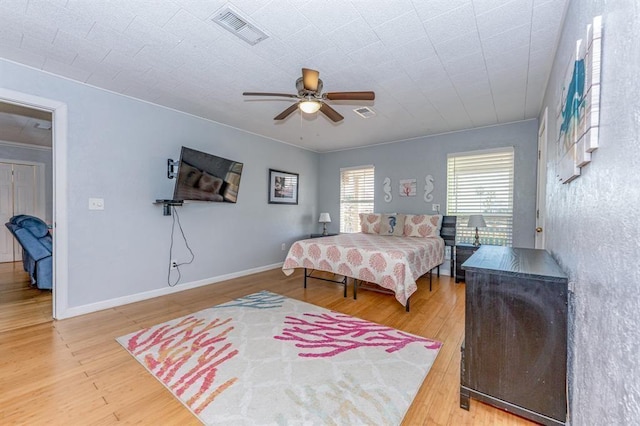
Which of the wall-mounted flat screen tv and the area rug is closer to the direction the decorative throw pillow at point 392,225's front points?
the area rug

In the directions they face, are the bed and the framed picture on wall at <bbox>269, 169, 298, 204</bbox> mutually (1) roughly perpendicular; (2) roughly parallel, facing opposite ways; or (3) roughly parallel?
roughly perpendicular

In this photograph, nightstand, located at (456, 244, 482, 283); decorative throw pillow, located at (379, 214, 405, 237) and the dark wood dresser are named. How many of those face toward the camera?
2

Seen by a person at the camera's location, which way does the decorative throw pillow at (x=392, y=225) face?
facing the viewer

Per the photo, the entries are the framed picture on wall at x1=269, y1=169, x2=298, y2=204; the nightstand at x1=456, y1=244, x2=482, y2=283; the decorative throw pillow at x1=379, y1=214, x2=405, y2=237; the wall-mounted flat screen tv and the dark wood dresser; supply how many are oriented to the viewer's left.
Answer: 1

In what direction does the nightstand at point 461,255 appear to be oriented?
toward the camera

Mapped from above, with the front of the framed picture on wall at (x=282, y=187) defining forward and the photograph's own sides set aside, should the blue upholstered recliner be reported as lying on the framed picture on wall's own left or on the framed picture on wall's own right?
on the framed picture on wall's own right

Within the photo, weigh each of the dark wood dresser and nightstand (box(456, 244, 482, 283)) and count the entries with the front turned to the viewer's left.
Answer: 1

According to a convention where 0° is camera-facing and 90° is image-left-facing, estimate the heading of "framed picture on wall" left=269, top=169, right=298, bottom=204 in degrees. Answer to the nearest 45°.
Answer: approximately 315°

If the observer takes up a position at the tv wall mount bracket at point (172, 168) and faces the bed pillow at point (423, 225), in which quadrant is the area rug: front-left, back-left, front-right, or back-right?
front-right

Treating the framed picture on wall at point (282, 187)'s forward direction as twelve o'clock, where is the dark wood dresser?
The dark wood dresser is roughly at 1 o'clock from the framed picture on wall.

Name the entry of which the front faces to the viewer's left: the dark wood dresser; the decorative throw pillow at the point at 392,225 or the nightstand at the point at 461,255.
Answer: the dark wood dresser

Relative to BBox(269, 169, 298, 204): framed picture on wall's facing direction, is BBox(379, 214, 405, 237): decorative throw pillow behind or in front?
in front

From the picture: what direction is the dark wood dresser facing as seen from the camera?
to the viewer's left

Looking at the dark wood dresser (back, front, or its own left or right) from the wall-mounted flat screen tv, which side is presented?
front
